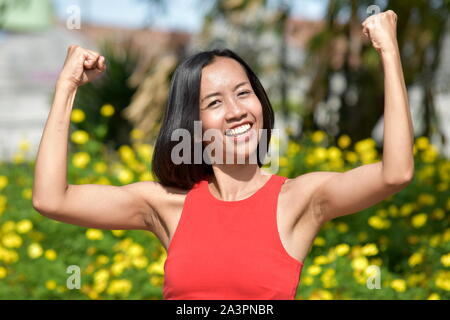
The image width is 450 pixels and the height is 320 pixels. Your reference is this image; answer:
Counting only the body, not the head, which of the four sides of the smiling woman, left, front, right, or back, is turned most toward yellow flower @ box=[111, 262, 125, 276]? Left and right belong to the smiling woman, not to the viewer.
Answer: back

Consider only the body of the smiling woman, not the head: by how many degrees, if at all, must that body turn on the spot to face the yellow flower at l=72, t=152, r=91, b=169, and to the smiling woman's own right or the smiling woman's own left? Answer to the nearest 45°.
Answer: approximately 180°

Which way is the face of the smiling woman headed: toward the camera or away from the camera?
toward the camera

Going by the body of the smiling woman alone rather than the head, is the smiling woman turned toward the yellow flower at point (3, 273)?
no

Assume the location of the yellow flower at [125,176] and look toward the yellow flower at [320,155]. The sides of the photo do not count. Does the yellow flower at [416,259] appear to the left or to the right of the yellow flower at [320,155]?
right

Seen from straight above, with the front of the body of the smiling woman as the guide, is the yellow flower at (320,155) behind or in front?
behind

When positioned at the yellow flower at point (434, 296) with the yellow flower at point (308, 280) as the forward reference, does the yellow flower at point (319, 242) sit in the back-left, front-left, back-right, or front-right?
front-right

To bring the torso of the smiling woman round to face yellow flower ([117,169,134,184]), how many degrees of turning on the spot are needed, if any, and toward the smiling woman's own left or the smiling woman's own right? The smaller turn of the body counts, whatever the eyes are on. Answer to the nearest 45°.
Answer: approximately 180°

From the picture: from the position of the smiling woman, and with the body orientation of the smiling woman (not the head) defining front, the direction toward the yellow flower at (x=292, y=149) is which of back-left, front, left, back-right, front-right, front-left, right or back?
back

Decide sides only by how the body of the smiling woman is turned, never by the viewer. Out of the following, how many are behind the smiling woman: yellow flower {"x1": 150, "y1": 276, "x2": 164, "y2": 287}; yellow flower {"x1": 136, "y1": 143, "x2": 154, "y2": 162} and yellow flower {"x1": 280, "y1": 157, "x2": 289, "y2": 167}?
3

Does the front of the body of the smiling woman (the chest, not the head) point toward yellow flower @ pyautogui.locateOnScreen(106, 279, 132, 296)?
no

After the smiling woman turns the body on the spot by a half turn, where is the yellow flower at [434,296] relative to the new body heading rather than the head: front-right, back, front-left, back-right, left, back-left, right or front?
front-right

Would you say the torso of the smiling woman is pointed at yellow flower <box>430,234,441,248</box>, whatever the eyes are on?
no

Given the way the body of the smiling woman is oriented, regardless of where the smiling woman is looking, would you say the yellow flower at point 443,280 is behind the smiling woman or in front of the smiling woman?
behind

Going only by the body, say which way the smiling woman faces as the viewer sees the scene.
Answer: toward the camera

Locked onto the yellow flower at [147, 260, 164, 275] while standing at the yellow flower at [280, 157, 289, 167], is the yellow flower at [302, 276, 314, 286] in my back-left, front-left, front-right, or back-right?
front-left

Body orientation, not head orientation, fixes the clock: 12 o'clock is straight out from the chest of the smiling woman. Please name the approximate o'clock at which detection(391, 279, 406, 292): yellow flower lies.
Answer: The yellow flower is roughly at 7 o'clock from the smiling woman.

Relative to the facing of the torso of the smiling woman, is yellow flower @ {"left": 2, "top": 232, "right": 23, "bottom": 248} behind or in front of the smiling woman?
behind

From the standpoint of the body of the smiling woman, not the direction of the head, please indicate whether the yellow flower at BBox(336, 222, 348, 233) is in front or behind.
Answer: behind

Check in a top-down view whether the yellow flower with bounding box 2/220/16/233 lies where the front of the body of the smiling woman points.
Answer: no
